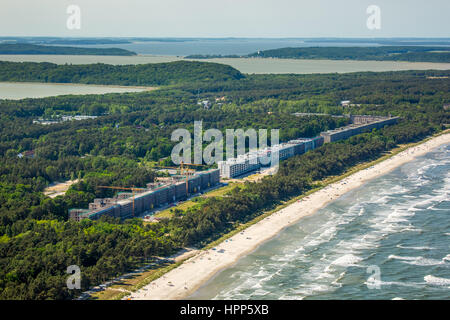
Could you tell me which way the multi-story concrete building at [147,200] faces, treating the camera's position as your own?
facing the viewer and to the right of the viewer
